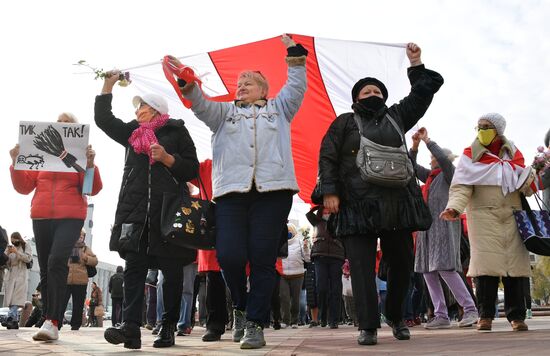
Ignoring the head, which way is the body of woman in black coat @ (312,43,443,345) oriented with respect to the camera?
toward the camera

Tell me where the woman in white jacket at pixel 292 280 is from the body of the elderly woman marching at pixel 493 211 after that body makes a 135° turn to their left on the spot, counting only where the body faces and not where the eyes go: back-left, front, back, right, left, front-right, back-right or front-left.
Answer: left

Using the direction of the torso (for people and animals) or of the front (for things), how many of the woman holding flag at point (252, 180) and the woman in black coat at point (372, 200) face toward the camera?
2

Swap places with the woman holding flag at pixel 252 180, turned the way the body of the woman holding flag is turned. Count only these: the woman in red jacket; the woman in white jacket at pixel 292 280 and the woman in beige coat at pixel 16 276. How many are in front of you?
0

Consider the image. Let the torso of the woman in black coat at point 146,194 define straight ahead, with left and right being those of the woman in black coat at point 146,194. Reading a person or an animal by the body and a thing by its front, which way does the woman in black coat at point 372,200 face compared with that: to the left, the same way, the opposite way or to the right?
the same way

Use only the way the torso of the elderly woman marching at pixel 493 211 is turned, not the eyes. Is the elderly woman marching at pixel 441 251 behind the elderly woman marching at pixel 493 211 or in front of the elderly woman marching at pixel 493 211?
behind

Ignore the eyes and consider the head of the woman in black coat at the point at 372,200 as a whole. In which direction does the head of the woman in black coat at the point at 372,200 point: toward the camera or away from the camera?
toward the camera

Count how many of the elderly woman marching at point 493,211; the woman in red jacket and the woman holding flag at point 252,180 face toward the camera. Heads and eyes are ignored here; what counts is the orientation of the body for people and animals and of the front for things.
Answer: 3

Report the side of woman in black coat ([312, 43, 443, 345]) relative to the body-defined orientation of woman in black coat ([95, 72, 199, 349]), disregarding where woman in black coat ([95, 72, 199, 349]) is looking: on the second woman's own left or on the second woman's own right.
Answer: on the second woman's own left

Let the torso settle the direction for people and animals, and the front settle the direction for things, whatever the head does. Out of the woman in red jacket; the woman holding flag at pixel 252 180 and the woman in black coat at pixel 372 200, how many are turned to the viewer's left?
0

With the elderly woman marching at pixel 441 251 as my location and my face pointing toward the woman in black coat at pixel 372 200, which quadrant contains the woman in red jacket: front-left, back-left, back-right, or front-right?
front-right

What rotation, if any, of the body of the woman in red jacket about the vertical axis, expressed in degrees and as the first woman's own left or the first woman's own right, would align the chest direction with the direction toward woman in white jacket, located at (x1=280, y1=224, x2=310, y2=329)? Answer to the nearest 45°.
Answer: approximately 135° to the first woman's own left

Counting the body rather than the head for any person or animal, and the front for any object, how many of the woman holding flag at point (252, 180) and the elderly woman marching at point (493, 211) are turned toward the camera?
2

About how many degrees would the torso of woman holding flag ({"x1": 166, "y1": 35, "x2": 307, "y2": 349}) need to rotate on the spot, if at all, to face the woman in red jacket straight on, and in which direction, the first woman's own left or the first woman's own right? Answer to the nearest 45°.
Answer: approximately 135° to the first woman's own right

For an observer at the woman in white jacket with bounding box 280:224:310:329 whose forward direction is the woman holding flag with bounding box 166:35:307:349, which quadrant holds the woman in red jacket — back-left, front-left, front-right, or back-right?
front-right

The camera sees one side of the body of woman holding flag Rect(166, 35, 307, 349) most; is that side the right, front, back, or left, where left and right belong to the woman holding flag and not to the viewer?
front

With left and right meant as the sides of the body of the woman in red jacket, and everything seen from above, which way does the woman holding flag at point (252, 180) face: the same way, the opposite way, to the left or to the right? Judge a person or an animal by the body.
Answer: the same way
